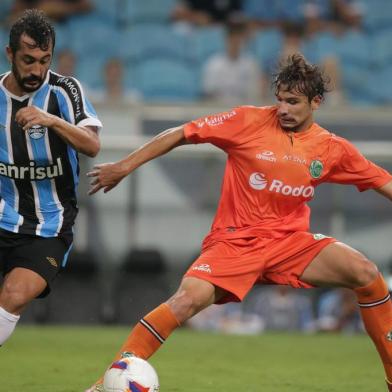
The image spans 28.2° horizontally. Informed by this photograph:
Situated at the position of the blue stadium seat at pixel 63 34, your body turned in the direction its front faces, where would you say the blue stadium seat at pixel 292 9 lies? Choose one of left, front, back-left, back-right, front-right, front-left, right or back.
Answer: left

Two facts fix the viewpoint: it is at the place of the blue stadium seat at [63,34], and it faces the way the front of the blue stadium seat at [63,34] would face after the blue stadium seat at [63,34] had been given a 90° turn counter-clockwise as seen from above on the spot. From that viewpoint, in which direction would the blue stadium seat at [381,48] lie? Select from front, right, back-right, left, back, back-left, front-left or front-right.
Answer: front

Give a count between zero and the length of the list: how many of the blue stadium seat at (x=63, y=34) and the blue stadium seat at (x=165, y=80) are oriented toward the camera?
2

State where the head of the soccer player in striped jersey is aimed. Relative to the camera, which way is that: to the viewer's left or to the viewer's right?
to the viewer's right

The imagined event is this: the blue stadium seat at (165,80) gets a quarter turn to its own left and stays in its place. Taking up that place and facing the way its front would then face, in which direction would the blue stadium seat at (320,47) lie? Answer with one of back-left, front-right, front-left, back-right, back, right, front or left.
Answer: front

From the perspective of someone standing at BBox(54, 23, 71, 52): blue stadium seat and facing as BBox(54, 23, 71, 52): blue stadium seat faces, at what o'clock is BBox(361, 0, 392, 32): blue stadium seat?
BBox(361, 0, 392, 32): blue stadium seat is roughly at 9 o'clock from BBox(54, 23, 71, 52): blue stadium seat.

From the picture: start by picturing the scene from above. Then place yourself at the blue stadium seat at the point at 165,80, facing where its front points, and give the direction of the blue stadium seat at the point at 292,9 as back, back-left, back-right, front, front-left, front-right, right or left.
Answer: left

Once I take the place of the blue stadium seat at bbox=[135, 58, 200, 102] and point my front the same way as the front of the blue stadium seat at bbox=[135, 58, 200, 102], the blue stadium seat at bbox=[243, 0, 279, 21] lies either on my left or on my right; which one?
on my left

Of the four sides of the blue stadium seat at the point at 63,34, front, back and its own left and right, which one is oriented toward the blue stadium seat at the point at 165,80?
left

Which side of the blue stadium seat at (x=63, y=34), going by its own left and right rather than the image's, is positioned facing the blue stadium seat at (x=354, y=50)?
left

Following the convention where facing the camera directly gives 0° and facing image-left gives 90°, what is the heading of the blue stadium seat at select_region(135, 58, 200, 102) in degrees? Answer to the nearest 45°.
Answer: approximately 0°
